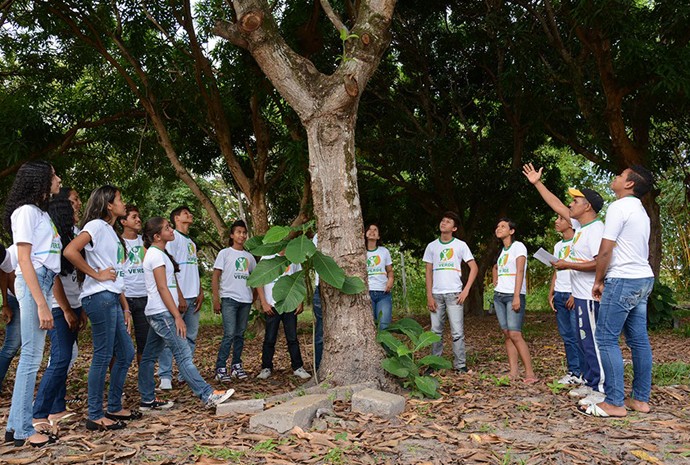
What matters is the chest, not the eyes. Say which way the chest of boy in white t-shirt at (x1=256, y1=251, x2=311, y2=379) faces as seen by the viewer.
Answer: toward the camera

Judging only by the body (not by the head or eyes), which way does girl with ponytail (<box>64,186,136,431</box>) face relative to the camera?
to the viewer's right

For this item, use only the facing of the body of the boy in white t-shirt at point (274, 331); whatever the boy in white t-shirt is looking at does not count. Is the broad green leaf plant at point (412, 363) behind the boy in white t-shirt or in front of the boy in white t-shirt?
in front

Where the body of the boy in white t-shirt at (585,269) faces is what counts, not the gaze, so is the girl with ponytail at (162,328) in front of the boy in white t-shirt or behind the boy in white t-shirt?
in front

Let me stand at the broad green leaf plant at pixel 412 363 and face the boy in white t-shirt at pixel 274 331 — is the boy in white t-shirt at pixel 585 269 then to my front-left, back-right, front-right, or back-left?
back-right

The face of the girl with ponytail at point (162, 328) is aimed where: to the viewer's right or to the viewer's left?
to the viewer's right

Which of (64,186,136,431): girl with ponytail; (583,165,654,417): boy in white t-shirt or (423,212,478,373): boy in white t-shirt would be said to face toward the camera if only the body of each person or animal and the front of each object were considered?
(423,212,478,373): boy in white t-shirt

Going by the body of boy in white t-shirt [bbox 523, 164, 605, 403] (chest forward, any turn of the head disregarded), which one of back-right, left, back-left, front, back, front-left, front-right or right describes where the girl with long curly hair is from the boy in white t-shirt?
front-left

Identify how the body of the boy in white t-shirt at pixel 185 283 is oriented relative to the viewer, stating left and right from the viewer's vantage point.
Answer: facing the viewer and to the right of the viewer

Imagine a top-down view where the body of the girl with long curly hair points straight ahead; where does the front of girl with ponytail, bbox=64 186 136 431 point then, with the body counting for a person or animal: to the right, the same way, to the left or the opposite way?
the same way

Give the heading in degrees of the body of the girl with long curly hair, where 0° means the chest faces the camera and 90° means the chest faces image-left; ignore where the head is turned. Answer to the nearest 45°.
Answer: approximately 270°

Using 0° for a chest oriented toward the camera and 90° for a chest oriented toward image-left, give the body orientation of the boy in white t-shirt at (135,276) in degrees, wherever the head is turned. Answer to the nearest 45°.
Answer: approximately 315°

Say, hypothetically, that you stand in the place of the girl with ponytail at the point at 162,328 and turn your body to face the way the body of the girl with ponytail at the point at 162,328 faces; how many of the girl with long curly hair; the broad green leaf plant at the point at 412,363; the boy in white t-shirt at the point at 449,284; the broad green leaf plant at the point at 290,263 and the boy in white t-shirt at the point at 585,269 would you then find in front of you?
4

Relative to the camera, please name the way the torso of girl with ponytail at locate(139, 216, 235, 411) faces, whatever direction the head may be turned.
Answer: to the viewer's right

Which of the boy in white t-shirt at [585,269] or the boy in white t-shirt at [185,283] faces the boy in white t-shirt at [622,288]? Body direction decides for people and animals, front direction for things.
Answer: the boy in white t-shirt at [185,283]

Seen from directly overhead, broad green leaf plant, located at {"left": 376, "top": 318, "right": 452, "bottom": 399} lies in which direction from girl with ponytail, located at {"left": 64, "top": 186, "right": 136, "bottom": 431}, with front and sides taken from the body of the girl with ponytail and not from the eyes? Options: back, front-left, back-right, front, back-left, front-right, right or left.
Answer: front

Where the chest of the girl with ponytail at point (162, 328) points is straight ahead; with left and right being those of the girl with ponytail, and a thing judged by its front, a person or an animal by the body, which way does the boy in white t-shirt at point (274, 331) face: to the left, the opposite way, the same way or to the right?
to the right

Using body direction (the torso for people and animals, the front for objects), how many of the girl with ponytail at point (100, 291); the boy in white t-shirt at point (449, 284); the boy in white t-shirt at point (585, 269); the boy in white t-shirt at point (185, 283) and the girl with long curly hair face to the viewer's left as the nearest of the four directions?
1

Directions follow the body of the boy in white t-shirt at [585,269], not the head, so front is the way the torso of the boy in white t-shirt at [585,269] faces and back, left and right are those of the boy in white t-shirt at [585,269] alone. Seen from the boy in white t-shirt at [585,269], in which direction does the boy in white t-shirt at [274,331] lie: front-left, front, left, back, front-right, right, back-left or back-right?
front

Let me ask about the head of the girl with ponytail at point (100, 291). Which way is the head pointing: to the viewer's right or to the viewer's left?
to the viewer's right
